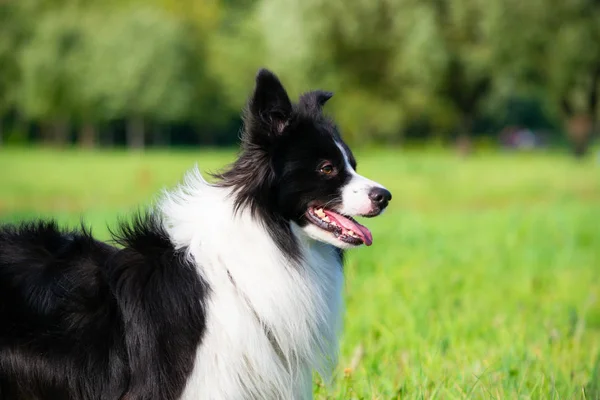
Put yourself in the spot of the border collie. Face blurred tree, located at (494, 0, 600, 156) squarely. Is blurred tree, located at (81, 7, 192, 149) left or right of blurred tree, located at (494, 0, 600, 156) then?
left

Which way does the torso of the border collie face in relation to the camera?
to the viewer's right

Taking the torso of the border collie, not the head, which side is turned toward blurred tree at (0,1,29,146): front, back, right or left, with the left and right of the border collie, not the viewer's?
left

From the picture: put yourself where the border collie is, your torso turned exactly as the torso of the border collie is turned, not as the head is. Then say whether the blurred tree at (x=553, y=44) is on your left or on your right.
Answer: on your left

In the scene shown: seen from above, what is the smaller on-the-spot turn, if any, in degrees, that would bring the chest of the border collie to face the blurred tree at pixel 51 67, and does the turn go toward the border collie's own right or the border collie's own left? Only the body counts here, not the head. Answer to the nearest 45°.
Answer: approximately 90° to the border collie's own left

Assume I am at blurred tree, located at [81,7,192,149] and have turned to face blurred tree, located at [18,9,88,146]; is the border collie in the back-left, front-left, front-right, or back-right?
back-left

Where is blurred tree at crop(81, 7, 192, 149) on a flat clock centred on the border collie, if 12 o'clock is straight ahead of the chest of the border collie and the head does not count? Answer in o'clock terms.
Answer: The blurred tree is roughly at 9 o'clock from the border collie.
